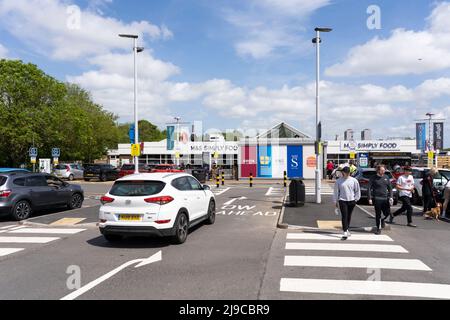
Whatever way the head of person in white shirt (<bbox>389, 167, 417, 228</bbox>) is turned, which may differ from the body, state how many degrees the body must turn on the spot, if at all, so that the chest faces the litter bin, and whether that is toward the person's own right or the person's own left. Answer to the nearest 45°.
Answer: approximately 180°

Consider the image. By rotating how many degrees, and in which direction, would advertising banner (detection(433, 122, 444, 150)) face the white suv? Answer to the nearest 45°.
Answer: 0° — it already faces it

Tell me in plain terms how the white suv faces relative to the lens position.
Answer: facing away from the viewer and to the right of the viewer

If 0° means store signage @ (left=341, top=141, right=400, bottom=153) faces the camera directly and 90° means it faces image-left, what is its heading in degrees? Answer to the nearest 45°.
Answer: approximately 0°

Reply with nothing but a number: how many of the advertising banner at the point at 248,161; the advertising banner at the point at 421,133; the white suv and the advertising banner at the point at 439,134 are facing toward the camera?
3

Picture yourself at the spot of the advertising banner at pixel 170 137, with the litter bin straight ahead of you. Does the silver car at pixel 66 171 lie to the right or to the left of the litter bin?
right
